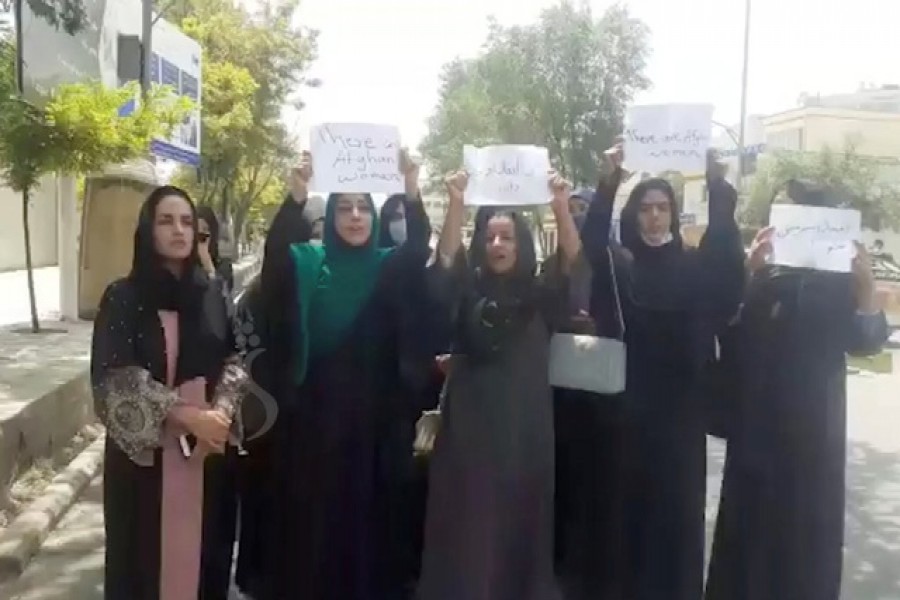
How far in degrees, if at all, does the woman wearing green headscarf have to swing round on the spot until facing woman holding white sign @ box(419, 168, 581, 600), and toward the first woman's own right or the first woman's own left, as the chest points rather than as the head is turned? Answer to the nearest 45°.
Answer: approximately 90° to the first woman's own left

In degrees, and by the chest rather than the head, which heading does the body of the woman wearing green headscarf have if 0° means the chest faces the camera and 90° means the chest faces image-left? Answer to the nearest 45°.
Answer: approximately 0°

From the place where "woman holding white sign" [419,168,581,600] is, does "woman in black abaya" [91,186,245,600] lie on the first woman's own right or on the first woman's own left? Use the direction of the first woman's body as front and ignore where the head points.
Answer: on the first woman's own right

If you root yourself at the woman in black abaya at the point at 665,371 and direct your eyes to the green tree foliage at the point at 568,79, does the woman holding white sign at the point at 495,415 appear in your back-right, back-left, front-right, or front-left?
back-left

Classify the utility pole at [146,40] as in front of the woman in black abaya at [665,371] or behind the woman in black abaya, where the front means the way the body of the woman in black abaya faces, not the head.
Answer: behind

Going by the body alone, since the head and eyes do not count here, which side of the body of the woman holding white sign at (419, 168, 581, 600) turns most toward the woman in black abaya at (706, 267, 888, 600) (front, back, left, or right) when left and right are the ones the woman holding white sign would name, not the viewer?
left

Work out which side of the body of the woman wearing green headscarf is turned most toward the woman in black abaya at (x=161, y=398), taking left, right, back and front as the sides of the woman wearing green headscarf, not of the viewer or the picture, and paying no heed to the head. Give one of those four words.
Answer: right

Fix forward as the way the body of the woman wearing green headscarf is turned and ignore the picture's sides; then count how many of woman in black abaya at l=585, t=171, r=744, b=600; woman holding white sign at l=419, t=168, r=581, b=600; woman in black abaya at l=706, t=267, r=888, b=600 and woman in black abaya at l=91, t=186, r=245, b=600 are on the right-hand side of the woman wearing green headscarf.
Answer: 1

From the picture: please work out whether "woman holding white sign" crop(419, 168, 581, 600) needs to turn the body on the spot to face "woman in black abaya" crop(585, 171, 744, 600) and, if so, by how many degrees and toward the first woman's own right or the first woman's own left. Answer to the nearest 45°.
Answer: approximately 90° to the first woman's own left

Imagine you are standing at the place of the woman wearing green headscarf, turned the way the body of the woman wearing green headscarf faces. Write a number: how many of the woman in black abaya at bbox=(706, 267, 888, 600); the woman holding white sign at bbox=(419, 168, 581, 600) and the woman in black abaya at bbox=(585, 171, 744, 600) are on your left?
3

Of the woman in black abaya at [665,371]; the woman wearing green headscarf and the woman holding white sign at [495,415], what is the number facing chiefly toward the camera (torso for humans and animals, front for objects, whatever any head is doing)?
3
